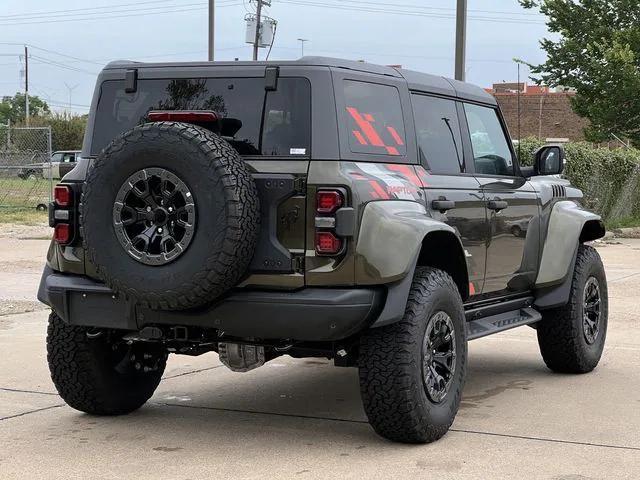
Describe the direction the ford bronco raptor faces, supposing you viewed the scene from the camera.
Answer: facing away from the viewer and to the right of the viewer

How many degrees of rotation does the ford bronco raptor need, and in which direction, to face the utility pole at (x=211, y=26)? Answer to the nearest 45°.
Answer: approximately 45° to its left

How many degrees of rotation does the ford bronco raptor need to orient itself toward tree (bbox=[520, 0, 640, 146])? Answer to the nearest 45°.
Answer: approximately 45° to its left

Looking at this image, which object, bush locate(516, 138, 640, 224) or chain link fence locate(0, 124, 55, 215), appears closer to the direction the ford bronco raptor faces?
the bush

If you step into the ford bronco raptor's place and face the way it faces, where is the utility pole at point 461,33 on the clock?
The utility pole is roughly at 11 o'clock from the ford bronco raptor.

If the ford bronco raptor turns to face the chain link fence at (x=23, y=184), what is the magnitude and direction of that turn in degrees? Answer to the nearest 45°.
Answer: approximately 45° to its left
